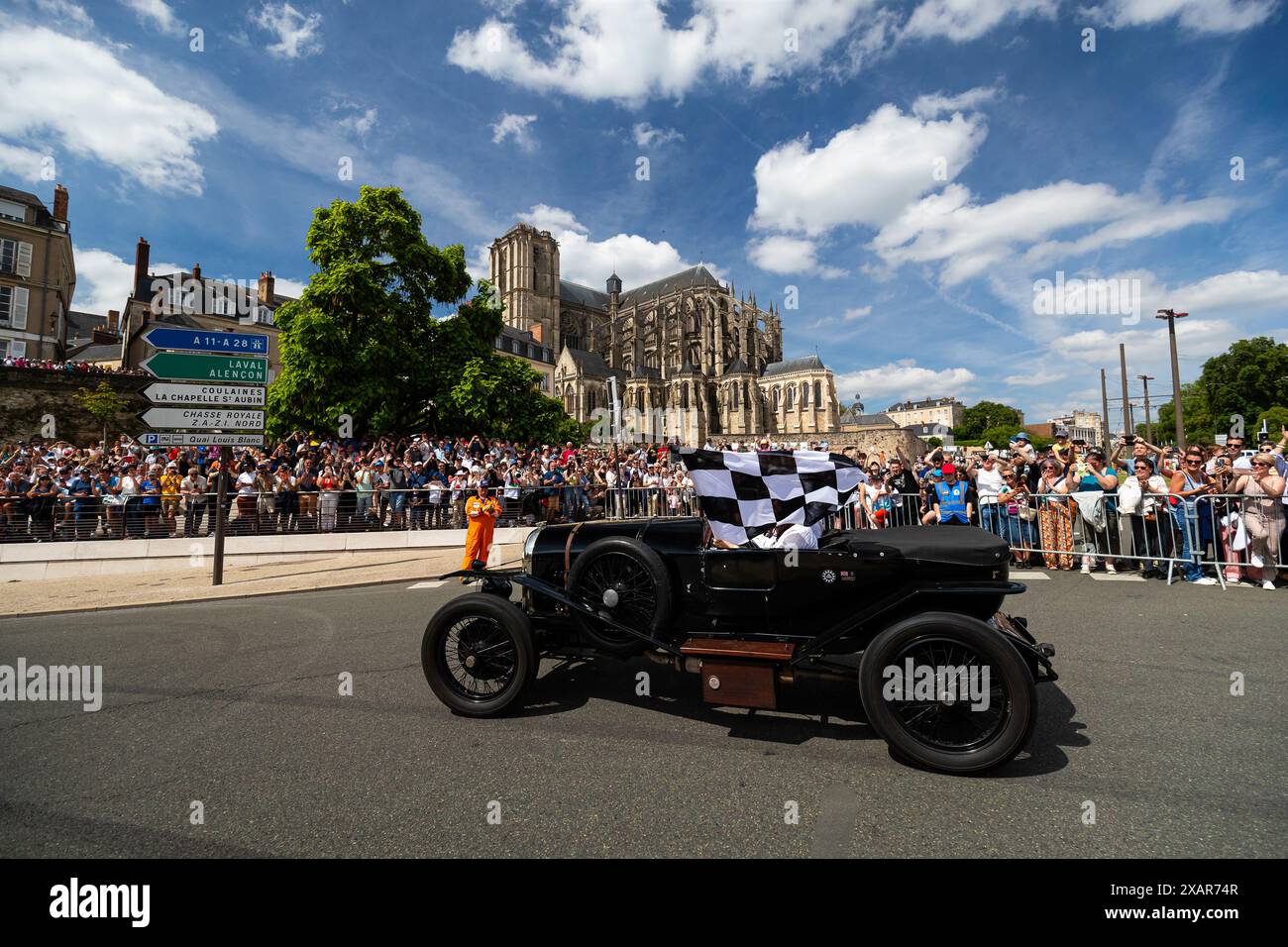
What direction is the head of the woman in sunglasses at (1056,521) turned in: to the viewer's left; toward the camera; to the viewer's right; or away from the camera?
toward the camera

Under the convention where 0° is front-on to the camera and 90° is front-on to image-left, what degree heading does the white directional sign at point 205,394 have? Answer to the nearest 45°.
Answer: approximately 0°

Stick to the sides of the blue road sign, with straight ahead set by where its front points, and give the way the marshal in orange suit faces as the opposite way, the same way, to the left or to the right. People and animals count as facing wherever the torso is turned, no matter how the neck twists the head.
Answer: the same way

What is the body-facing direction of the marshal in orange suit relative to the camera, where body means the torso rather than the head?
toward the camera

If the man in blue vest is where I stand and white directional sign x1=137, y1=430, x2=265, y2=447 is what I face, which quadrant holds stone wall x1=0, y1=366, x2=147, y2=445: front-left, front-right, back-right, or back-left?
front-right

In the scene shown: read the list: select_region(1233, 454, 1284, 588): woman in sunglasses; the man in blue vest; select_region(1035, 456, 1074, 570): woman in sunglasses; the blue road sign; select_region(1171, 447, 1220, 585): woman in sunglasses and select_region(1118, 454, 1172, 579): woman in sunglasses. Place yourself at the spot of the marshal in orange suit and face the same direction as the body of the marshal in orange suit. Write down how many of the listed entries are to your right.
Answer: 1

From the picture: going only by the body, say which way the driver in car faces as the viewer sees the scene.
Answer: to the viewer's left

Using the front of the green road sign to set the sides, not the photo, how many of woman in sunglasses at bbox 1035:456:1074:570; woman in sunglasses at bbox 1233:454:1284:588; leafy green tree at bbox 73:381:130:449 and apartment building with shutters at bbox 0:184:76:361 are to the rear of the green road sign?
2

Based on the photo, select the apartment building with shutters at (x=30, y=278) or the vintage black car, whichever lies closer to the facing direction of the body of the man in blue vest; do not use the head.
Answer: the vintage black car

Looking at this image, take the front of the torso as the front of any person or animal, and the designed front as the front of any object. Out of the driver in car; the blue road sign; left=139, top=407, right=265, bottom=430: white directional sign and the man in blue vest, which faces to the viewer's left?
the driver in car

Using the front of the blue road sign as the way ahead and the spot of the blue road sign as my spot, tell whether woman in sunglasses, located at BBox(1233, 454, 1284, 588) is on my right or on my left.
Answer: on my left

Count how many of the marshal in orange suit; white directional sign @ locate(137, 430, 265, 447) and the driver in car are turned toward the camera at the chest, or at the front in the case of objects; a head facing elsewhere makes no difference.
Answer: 2

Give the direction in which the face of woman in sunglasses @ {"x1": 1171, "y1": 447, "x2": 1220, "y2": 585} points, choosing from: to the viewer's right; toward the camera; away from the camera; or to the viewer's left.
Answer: toward the camera

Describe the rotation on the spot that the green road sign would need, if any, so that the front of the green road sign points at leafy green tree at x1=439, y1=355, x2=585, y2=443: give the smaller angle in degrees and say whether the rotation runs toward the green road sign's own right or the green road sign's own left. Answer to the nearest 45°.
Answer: approximately 135° to the green road sign's own left

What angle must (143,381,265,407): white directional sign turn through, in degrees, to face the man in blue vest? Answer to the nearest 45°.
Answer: approximately 45° to its left

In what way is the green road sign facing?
toward the camera

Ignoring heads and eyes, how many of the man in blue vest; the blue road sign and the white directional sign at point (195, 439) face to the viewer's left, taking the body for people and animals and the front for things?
0
